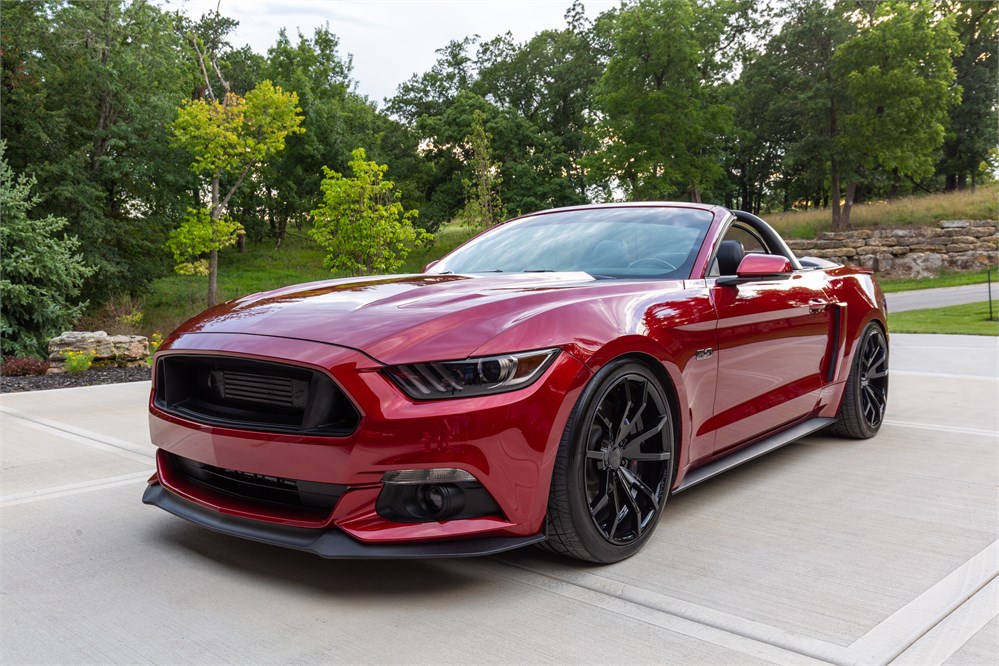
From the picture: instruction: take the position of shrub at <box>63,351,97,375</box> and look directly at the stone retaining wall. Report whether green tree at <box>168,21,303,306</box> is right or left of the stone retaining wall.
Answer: left

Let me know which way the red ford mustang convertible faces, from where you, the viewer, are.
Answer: facing the viewer and to the left of the viewer

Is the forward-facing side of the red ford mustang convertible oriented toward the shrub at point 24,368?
no

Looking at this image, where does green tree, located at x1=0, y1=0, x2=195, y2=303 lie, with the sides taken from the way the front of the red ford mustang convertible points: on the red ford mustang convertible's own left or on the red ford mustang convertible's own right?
on the red ford mustang convertible's own right

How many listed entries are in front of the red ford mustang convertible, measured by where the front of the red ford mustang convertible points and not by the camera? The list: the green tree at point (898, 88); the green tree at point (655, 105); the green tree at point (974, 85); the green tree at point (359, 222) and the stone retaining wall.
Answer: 0

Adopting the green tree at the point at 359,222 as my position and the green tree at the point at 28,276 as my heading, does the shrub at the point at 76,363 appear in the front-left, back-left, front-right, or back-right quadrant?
front-left

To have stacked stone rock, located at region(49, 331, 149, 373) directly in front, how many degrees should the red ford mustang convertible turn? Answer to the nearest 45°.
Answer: approximately 90° to its right

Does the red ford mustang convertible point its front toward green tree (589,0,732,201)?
no

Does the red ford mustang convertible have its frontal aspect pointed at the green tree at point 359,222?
no

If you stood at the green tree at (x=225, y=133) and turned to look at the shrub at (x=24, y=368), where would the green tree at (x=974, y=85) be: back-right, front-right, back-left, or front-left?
back-left

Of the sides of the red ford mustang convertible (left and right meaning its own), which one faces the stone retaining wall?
back

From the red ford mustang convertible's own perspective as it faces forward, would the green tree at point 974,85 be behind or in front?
behind
